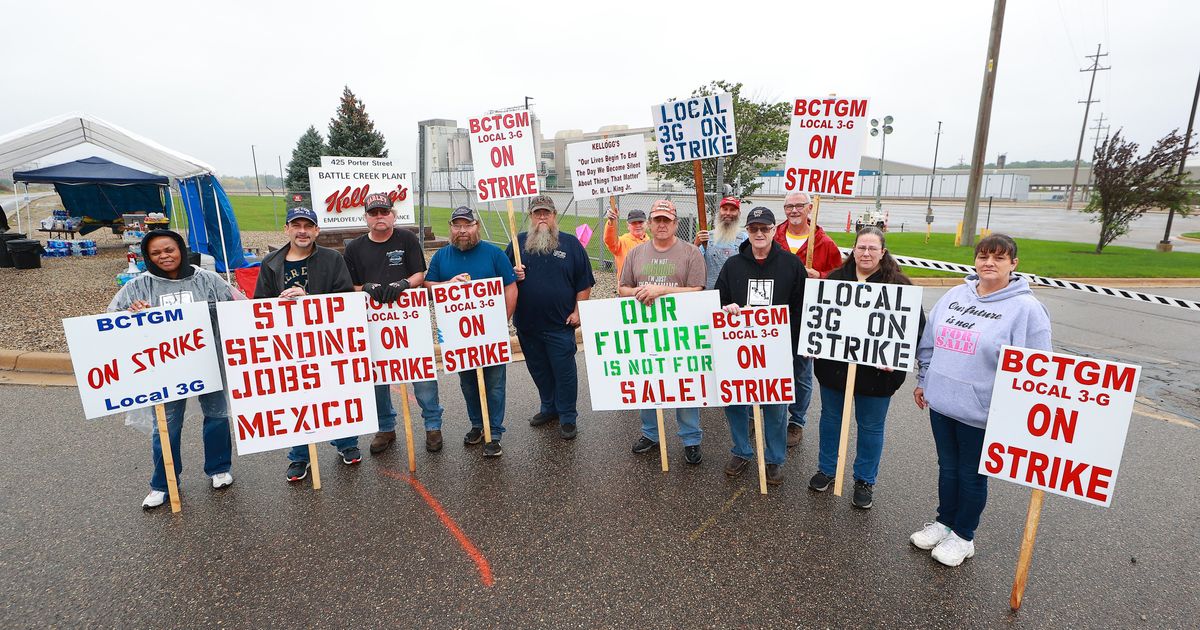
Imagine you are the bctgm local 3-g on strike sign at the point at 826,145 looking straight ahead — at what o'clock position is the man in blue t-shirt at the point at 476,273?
The man in blue t-shirt is roughly at 2 o'clock from the bctgm local 3-g on strike sign.

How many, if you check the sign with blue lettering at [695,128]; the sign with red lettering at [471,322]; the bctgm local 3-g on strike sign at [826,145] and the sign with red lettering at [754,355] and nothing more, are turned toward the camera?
4

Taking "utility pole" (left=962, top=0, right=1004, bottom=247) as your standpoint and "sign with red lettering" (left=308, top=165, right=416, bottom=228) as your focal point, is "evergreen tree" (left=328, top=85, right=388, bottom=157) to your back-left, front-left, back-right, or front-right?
front-right

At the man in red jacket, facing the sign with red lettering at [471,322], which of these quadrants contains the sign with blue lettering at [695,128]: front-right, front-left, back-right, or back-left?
front-right

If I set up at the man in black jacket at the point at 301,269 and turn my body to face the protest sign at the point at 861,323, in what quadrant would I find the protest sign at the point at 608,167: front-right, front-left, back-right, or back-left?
front-left

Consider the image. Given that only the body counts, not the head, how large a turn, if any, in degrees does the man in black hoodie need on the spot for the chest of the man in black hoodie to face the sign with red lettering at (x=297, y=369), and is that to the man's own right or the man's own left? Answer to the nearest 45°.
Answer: approximately 90° to the man's own right

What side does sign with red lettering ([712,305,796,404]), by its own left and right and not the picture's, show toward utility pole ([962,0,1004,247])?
back

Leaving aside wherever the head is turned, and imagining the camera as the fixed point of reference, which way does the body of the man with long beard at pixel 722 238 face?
toward the camera

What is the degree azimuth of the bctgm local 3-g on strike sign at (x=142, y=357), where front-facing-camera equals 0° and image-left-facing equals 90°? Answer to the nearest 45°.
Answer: approximately 0°

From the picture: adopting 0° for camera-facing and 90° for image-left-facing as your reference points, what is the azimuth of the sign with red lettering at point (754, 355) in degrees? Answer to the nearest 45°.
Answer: approximately 0°

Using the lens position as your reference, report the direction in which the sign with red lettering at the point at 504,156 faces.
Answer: facing the viewer

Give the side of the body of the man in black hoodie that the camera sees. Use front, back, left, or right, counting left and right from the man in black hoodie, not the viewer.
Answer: front

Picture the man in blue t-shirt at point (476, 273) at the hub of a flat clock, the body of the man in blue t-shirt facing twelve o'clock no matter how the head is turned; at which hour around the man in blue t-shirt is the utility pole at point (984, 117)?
The utility pole is roughly at 8 o'clock from the man in blue t-shirt.

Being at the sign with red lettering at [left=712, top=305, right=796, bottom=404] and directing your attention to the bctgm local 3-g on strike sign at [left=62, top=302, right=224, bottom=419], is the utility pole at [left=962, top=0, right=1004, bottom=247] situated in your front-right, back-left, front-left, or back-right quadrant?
back-right
